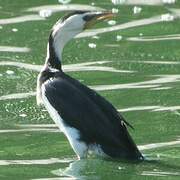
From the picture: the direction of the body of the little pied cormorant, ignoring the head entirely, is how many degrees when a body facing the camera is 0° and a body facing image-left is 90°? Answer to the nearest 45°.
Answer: approximately 90°
